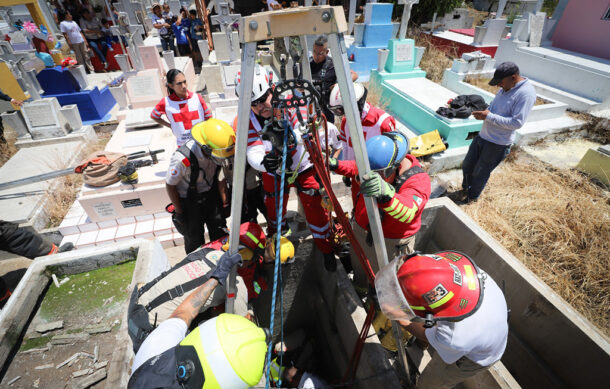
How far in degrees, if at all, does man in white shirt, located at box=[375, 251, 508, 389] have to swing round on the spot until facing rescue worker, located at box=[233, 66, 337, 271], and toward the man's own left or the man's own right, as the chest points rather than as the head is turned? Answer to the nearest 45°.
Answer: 0° — they already face them

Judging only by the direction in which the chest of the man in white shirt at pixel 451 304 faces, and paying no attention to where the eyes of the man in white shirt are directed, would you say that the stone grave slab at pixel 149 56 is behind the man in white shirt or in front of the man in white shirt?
in front

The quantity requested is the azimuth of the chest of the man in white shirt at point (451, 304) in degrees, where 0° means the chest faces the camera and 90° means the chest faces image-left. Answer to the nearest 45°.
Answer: approximately 90°

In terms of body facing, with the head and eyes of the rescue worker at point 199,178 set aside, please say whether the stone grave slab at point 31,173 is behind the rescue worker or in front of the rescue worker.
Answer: behind

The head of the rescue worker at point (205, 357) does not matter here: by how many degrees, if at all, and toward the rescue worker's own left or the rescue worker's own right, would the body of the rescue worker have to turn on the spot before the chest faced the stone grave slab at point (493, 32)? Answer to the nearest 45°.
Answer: approximately 45° to the rescue worker's own right

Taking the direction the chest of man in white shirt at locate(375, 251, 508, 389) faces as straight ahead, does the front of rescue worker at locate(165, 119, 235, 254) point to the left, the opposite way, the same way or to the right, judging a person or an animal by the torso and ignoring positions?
the opposite way

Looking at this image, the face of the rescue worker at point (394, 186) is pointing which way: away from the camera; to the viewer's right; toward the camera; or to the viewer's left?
to the viewer's left

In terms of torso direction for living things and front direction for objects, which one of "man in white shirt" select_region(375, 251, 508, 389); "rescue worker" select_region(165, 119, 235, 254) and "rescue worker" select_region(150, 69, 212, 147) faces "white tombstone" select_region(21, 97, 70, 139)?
the man in white shirt

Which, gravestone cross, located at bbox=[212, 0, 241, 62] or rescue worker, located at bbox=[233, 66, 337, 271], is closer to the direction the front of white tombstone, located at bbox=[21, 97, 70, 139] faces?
the rescue worker

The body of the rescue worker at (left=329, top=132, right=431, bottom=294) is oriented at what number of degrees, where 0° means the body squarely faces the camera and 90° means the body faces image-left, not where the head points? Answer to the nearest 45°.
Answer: approximately 45°
